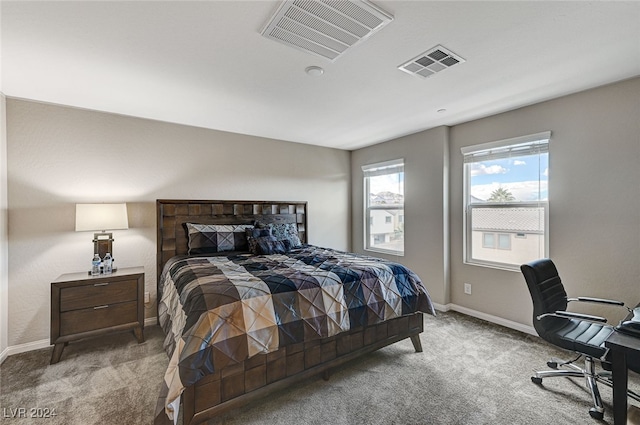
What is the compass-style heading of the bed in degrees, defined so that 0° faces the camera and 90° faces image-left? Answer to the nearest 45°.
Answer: approximately 315°

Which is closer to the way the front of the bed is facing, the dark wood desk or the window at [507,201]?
the dark wood desk

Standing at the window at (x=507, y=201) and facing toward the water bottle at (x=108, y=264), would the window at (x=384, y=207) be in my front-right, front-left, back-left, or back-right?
front-right

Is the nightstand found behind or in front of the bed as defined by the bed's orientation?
behind

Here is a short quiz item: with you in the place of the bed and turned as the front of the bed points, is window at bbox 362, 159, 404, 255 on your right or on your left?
on your left

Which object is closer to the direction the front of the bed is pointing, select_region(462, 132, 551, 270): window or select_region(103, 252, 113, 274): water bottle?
the window

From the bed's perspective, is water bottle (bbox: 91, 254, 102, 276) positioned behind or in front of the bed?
behind

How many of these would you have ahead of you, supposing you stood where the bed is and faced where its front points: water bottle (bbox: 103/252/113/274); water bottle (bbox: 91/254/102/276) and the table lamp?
0

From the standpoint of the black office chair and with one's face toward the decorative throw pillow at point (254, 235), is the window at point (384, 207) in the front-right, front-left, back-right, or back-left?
front-right

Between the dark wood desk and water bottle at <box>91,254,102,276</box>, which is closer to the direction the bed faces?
the dark wood desk

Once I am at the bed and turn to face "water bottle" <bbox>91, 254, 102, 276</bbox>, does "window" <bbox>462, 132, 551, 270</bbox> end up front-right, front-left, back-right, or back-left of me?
back-right

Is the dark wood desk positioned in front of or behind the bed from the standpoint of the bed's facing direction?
in front

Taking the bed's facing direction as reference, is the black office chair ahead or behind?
ahead
